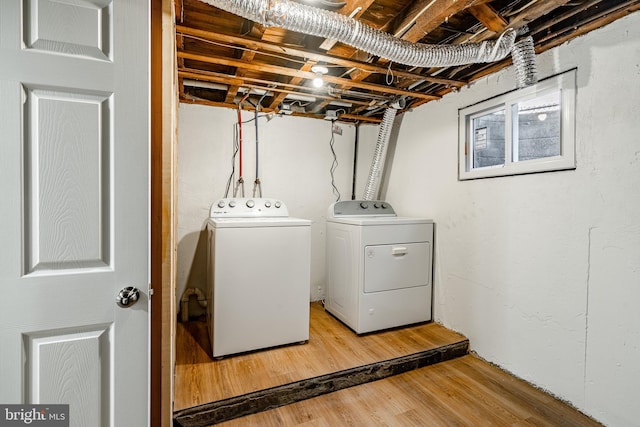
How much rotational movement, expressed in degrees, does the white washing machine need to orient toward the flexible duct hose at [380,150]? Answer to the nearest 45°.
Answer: approximately 135° to its left

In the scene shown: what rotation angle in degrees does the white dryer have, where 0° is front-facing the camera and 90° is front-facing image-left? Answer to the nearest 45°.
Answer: approximately 315°

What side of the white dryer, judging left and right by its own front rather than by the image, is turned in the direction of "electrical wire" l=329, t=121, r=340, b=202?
back

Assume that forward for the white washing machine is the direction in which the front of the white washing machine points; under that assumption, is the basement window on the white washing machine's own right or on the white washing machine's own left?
on the white washing machine's own left
